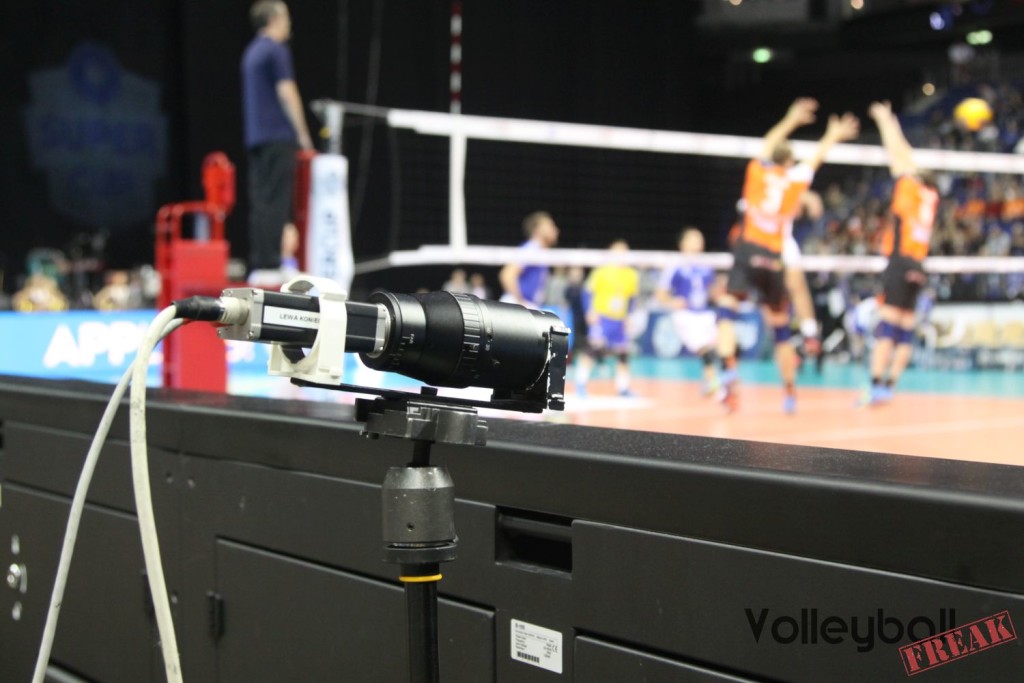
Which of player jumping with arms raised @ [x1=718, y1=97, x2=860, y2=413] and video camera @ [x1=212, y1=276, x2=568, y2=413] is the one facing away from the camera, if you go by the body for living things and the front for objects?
the player jumping with arms raised

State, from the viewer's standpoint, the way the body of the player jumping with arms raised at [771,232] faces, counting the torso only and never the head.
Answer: away from the camera

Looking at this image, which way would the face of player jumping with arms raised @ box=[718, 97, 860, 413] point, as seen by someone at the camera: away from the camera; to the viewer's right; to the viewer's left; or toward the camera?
away from the camera

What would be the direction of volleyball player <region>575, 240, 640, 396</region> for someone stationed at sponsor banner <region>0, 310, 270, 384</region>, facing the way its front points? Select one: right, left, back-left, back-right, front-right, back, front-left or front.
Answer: left

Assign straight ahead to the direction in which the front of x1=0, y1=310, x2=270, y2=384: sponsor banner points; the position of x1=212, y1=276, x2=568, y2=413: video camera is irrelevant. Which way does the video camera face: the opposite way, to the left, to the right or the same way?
to the left

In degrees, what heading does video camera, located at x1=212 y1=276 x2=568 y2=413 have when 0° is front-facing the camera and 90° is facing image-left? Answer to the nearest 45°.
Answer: approximately 270°

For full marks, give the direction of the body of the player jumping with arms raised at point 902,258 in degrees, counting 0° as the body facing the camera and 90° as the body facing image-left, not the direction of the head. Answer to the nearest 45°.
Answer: approximately 135°

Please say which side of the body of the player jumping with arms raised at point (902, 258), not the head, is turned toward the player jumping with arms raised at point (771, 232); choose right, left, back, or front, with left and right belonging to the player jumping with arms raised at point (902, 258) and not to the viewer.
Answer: left

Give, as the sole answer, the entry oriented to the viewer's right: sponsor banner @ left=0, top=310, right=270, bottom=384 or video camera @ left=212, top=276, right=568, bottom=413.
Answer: the video camera

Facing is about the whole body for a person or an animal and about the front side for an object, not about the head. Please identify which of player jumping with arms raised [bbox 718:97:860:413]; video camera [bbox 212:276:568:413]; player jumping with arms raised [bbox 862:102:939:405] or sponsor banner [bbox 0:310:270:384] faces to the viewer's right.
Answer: the video camera

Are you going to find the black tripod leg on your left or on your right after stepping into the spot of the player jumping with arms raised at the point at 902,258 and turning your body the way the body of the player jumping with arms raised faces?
on your left
